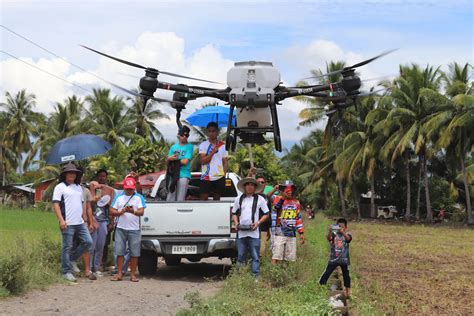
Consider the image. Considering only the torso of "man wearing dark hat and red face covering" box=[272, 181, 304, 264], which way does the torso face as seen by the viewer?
toward the camera

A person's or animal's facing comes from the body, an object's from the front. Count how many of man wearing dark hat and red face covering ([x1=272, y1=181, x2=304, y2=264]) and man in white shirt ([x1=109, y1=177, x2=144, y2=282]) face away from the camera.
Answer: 0

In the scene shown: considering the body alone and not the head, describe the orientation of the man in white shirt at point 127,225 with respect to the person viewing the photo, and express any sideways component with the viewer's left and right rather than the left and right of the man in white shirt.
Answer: facing the viewer

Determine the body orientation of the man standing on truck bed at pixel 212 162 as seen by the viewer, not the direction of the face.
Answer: toward the camera

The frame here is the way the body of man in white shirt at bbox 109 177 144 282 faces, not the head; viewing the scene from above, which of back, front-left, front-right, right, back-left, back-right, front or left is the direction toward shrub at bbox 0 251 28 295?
front-right
